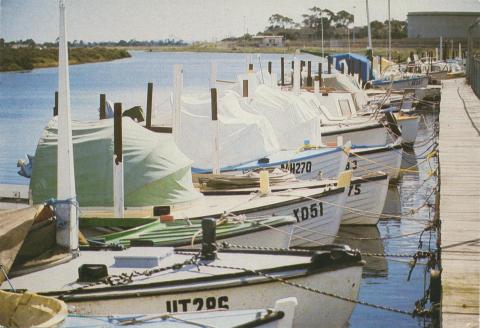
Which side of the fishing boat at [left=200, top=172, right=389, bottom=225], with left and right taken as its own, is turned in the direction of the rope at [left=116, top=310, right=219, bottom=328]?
right

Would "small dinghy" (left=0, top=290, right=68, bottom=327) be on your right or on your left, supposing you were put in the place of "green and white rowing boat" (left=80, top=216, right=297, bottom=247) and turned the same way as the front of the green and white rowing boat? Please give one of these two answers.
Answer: on your right

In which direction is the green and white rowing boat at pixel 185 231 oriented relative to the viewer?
to the viewer's right

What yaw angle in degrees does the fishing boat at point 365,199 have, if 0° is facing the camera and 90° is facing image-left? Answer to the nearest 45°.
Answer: approximately 270°

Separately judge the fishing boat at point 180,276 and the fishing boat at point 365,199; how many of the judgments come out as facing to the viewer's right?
2

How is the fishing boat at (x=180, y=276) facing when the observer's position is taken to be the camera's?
facing to the right of the viewer

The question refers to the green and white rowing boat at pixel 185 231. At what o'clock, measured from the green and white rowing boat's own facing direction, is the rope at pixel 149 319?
The rope is roughly at 3 o'clock from the green and white rowing boat.
